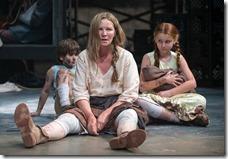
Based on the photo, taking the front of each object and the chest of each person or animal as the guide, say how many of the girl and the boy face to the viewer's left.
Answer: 0

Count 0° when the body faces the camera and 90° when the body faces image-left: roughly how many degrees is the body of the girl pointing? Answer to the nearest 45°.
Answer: approximately 0°

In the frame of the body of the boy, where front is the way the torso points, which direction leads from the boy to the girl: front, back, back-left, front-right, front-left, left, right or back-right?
front-left

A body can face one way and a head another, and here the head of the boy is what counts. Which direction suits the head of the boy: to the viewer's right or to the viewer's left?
to the viewer's right

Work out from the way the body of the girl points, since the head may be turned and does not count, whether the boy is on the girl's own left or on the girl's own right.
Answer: on the girl's own right
